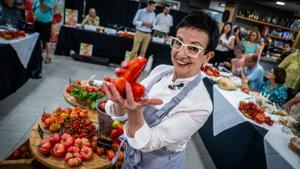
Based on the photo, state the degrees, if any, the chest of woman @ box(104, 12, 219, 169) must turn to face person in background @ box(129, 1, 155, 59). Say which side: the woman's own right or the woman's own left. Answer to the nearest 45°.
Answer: approximately 135° to the woman's own right

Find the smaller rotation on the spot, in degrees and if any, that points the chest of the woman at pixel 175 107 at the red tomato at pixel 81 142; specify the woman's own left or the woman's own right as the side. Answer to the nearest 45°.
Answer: approximately 90° to the woman's own right

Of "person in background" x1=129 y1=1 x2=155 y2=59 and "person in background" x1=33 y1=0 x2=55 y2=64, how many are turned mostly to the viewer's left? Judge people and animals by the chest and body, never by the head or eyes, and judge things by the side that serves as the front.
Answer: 0

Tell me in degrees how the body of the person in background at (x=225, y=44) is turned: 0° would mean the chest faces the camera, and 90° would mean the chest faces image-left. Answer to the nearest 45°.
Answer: approximately 45°

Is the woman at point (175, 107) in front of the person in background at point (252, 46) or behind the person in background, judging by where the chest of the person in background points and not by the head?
in front

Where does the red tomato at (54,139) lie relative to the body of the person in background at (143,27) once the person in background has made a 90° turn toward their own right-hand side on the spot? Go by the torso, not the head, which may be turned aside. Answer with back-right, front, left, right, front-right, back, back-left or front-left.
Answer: front-left

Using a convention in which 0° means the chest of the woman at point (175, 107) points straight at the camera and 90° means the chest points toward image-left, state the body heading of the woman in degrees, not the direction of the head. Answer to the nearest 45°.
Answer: approximately 45°

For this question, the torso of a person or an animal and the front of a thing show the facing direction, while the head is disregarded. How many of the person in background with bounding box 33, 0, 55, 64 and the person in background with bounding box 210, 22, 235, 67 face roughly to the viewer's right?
0

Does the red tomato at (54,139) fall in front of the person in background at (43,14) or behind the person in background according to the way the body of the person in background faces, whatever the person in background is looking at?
in front

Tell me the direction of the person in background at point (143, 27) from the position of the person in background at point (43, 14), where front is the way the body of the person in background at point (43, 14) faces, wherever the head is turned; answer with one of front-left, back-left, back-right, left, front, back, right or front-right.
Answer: left
